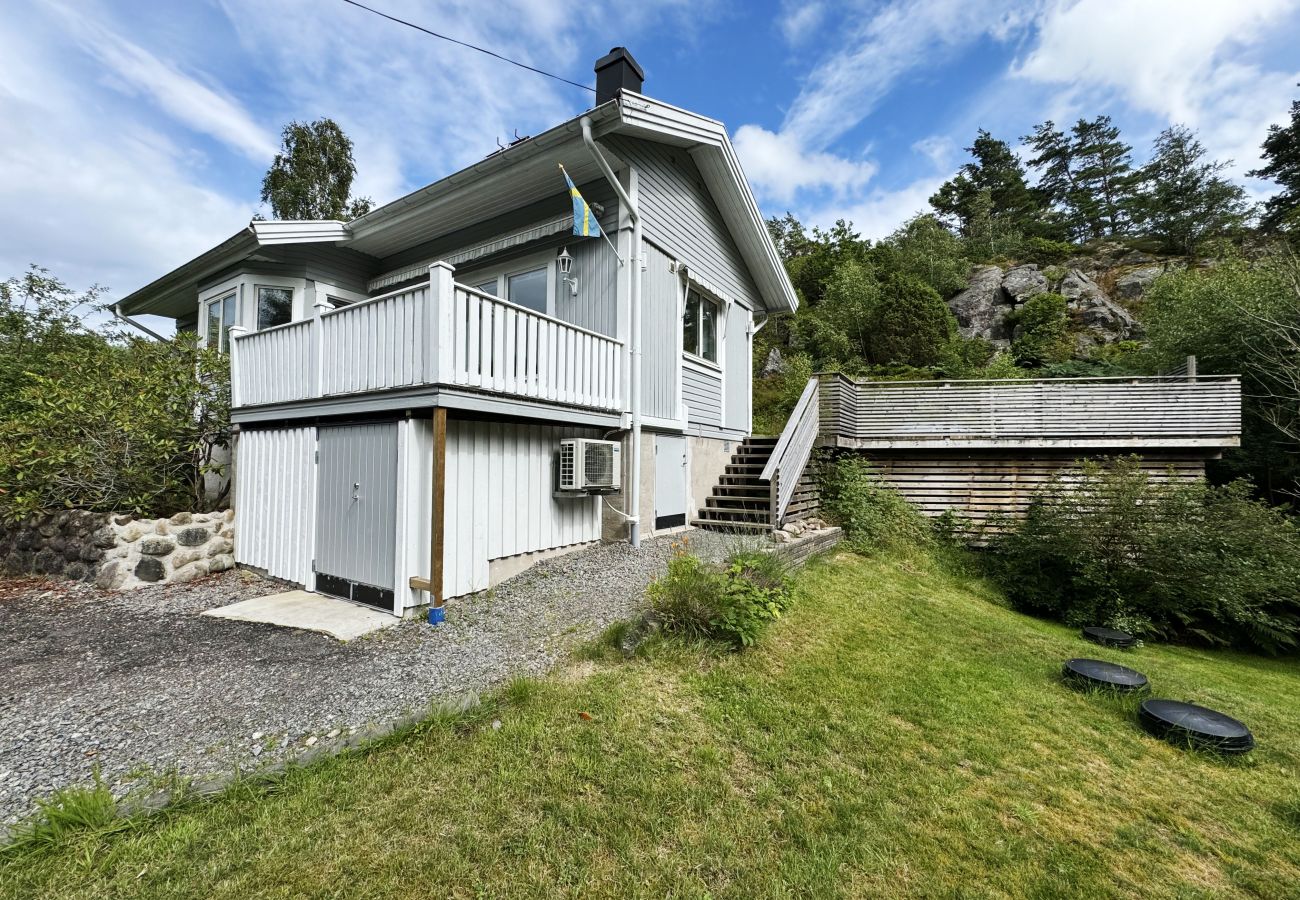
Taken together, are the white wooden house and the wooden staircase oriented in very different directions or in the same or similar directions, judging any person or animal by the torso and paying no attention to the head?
same or similar directions

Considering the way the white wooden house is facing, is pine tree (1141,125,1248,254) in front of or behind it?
behind

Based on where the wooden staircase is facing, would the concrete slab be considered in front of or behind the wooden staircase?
in front

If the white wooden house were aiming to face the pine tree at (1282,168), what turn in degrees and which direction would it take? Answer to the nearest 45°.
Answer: approximately 135° to its left

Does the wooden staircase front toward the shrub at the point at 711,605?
yes

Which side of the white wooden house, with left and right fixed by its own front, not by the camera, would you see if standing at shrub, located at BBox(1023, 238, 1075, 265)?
back

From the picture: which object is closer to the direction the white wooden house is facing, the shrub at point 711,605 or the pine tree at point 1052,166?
the shrub

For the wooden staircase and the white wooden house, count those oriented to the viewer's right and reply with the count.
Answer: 0

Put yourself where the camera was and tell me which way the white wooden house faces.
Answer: facing the viewer and to the left of the viewer

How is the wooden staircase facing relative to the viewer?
toward the camera
